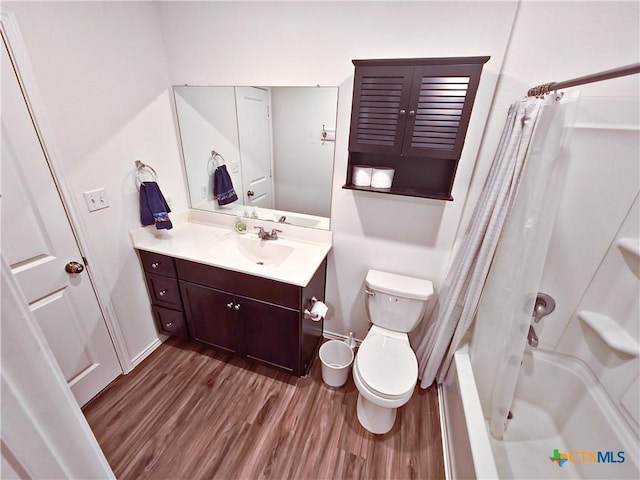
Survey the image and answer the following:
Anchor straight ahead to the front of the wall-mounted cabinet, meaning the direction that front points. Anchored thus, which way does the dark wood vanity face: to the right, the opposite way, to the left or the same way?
the same way

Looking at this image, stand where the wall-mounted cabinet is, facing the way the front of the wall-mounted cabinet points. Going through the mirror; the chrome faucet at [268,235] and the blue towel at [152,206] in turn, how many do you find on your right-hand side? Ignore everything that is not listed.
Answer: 3

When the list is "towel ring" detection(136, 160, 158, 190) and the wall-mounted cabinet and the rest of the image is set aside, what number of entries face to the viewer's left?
0

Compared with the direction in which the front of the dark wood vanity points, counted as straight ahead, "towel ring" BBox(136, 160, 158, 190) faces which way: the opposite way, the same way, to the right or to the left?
to the left

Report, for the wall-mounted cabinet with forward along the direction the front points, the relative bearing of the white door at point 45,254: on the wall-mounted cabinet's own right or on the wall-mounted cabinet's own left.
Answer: on the wall-mounted cabinet's own right

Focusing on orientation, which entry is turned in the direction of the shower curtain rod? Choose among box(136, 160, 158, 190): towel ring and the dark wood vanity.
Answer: the towel ring

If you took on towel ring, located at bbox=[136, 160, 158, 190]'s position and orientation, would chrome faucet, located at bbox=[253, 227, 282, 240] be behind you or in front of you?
in front

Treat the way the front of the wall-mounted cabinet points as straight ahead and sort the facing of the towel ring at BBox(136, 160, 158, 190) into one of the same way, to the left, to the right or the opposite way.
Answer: to the left

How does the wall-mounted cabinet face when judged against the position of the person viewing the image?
facing the viewer

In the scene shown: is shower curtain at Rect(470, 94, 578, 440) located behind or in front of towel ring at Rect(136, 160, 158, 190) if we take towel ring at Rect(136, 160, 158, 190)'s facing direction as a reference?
in front

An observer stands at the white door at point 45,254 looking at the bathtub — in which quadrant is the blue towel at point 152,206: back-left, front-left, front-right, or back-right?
front-left

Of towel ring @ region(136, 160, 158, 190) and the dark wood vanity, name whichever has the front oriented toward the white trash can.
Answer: the towel ring

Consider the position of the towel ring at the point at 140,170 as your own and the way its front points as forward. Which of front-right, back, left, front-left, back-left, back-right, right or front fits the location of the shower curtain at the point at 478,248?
front

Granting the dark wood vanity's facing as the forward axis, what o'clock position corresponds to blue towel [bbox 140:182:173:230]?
The blue towel is roughly at 3 o'clock from the dark wood vanity.

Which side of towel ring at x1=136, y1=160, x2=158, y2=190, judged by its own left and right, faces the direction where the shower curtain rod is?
front

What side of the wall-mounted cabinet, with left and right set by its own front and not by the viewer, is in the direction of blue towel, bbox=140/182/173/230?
right

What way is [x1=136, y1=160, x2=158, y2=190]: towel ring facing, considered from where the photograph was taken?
facing the viewer and to the right of the viewer
